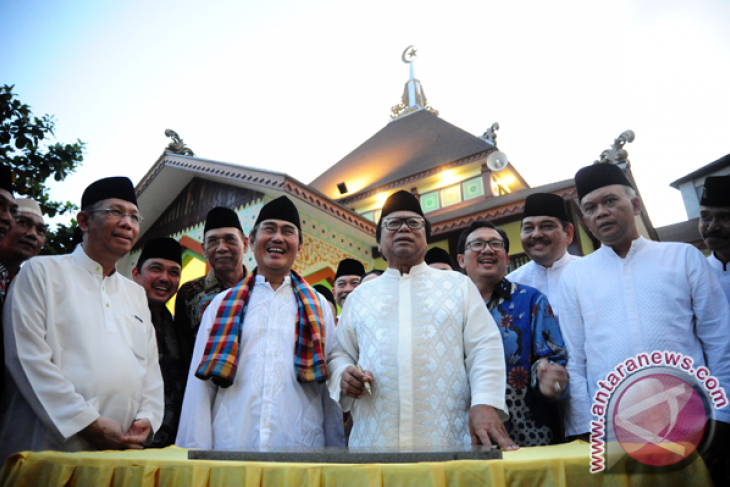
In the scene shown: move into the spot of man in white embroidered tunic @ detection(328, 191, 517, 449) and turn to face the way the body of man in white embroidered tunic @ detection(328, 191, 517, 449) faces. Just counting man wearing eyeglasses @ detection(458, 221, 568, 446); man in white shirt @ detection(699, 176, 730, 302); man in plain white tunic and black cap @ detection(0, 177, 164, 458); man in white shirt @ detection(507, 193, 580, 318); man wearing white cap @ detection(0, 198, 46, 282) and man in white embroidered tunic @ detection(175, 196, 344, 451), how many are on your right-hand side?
3

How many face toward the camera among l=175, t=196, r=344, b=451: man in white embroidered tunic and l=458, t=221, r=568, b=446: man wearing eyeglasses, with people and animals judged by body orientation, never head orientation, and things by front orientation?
2

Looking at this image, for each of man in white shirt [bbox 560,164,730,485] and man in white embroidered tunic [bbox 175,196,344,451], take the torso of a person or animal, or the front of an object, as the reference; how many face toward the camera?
2

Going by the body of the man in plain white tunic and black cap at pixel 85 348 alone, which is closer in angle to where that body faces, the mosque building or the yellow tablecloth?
the yellow tablecloth

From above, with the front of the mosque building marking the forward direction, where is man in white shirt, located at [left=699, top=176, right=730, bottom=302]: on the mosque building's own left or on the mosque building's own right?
on the mosque building's own left
